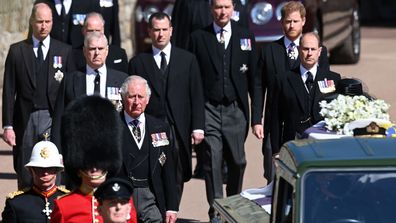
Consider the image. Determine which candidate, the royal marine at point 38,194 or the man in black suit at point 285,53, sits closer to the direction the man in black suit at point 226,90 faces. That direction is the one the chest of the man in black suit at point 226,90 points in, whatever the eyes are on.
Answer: the royal marine

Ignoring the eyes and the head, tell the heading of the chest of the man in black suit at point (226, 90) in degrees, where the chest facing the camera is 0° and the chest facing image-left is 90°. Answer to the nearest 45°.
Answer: approximately 0°

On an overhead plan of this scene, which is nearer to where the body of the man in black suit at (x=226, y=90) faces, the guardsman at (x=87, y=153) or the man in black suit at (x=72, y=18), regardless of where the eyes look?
the guardsman

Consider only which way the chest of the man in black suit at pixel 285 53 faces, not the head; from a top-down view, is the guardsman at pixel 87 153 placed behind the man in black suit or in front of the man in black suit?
in front

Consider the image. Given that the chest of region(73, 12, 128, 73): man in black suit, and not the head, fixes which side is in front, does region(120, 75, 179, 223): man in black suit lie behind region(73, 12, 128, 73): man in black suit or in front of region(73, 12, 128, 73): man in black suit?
in front

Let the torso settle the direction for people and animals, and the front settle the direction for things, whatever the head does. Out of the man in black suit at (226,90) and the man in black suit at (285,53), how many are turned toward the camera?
2
